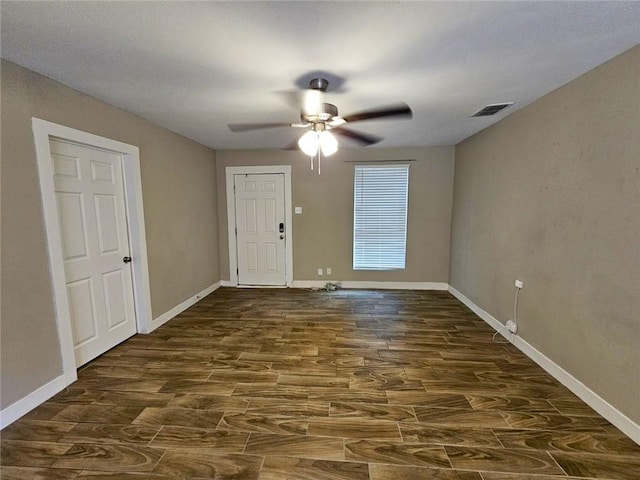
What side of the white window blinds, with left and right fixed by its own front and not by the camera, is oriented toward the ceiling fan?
front

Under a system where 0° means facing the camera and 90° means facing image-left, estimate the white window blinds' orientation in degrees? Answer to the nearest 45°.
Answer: approximately 0°

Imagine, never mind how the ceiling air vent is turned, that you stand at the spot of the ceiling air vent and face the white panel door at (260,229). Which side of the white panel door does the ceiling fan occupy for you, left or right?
left

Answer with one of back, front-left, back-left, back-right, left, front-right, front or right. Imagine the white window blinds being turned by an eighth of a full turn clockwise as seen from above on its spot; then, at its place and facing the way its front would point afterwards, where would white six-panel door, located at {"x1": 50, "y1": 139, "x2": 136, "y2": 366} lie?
front

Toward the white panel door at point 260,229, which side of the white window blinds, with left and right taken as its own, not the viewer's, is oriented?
right
